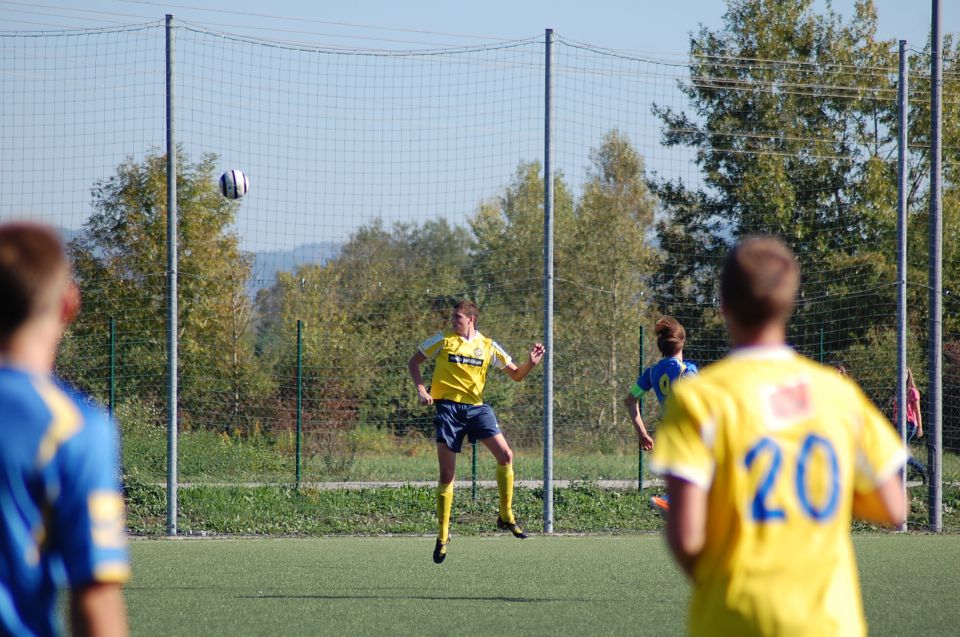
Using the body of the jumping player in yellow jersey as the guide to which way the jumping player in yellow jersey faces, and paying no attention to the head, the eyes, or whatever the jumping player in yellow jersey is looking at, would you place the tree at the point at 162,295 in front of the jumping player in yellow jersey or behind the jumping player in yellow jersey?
behind

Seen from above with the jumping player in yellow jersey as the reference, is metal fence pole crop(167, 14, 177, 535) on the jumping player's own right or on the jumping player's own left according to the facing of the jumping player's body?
on the jumping player's own right

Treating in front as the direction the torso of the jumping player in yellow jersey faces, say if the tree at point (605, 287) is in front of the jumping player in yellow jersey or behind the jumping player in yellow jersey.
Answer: behind

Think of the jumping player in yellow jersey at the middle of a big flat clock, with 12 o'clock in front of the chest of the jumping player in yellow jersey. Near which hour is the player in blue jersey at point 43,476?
The player in blue jersey is roughly at 12 o'clock from the jumping player in yellow jersey.

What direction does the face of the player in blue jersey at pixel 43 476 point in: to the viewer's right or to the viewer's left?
to the viewer's right

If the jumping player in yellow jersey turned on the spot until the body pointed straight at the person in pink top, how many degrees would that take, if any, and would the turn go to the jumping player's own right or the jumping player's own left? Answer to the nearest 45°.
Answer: approximately 135° to the jumping player's own left

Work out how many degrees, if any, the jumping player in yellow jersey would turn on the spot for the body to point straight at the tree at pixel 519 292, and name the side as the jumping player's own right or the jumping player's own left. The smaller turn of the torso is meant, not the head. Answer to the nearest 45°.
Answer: approximately 180°

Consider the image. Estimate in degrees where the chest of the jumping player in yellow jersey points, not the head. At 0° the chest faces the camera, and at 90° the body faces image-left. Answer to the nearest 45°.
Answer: approximately 0°

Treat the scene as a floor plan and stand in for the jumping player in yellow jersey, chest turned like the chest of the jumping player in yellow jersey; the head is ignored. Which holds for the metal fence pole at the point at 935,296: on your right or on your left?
on your left

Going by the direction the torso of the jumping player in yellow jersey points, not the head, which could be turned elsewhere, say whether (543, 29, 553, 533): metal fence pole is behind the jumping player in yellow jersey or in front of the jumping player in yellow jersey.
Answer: behind

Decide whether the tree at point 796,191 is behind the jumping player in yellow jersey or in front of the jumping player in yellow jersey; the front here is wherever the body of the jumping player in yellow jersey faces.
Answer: behind
